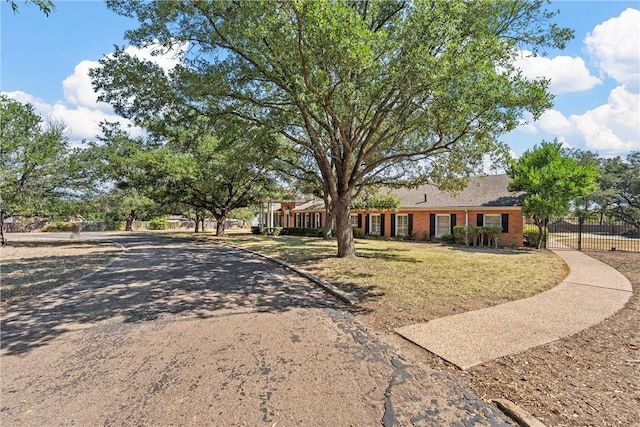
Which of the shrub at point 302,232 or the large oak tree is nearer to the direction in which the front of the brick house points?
the large oak tree

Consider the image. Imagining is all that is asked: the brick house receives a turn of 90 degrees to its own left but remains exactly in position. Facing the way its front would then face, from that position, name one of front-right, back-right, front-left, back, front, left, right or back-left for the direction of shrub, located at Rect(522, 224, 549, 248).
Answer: front

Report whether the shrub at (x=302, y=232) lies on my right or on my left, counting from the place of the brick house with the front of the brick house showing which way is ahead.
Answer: on my right

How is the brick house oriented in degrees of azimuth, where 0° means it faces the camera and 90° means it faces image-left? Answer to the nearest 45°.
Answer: approximately 45°

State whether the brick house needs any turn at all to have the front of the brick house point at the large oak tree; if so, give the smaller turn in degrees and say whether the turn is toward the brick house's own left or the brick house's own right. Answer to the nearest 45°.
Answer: approximately 45° to the brick house's own left

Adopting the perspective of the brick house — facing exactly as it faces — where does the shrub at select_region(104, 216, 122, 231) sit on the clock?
The shrub is roughly at 2 o'clock from the brick house.

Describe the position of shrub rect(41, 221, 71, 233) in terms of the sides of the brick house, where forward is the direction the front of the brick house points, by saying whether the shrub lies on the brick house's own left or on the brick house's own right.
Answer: on the brick house's own right
